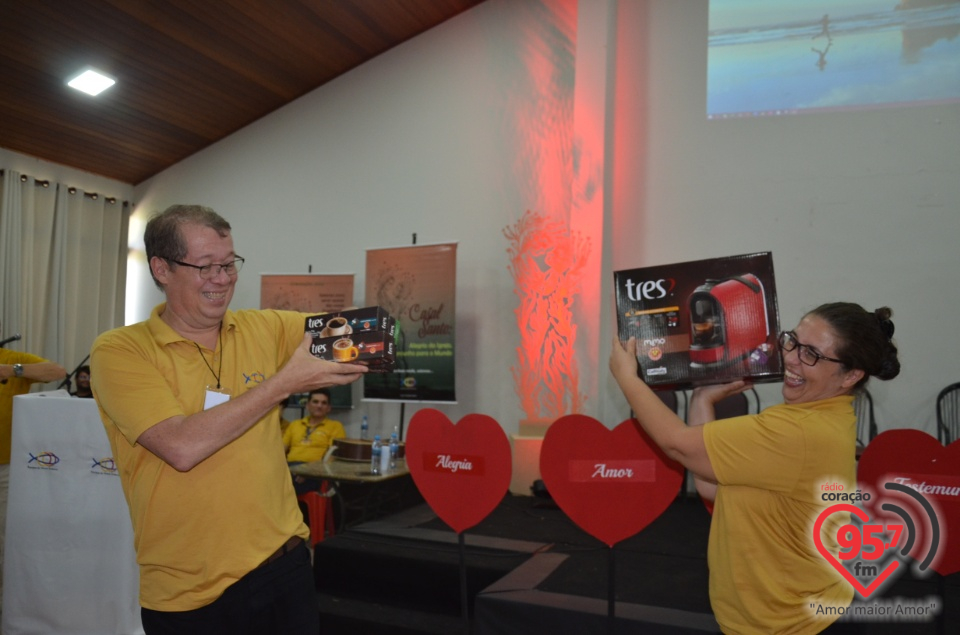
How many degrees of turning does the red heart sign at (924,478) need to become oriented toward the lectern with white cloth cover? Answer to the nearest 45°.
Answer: approximately 90° to its right

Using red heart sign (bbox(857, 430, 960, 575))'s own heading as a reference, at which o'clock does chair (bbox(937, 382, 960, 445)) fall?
The chair is roughly at 6 o'clock from the red heart sign.

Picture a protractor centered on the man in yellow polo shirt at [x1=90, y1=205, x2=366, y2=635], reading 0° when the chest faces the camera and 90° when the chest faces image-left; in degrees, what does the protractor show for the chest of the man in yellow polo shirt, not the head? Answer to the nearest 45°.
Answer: approximately 315°

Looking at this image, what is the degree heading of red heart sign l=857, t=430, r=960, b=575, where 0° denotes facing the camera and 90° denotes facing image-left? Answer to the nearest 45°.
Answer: approximately 0°

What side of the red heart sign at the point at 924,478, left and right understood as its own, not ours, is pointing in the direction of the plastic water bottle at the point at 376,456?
right

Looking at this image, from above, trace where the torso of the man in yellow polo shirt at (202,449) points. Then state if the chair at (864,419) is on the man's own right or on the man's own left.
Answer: on the man's own left

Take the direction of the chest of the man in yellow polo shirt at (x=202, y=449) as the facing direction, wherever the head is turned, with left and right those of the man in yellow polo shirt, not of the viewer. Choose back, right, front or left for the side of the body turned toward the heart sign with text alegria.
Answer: left
